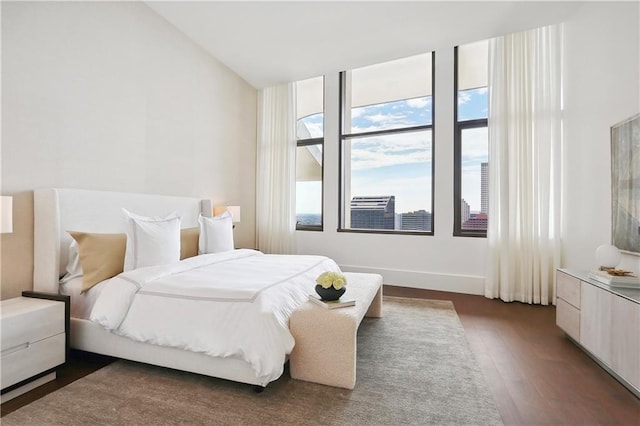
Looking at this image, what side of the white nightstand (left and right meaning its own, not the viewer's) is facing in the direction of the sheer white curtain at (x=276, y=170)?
left

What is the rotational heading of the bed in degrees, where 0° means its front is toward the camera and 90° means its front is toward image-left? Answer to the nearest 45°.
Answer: approximately 315°

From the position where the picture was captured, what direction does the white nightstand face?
facing the viewer and to the right of the viewer

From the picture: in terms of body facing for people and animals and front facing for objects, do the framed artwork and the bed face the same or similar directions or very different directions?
very different directions

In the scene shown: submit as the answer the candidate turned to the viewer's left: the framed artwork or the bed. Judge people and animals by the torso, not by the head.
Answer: the framed artwork

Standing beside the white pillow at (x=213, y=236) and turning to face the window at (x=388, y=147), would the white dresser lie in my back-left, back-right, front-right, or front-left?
front-right

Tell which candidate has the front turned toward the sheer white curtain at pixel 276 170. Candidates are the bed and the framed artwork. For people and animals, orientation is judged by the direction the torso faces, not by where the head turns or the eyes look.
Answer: the framed artwork

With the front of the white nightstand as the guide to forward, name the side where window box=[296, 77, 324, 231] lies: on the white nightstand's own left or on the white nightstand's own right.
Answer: on the white nightstand's own left

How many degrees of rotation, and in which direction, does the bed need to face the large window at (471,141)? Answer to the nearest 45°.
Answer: approximately 45° to its left

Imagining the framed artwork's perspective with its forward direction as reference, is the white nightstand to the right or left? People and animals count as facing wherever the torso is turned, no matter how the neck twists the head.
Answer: on its left

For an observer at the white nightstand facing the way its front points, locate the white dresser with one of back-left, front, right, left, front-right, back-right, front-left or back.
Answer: front

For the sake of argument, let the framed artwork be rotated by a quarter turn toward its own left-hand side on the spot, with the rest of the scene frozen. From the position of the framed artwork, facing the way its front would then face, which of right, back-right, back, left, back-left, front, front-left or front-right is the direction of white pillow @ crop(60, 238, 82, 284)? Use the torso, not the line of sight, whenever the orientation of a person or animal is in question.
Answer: front-right

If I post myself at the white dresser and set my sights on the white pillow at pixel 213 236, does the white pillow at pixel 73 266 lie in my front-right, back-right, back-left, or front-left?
front-left

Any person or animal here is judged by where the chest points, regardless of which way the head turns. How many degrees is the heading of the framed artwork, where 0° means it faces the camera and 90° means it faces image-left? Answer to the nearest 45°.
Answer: approximately 90°

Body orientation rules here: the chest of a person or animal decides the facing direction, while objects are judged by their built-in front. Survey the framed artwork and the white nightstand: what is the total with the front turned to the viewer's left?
1

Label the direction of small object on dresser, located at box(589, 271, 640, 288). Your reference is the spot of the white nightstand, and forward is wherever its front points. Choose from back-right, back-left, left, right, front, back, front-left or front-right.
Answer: front

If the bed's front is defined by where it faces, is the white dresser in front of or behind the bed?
in front
